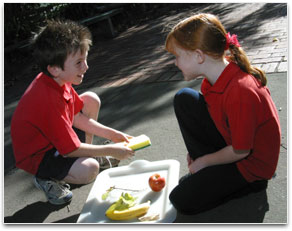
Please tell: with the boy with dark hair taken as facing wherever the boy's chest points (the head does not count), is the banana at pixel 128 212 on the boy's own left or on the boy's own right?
on the boy's own right

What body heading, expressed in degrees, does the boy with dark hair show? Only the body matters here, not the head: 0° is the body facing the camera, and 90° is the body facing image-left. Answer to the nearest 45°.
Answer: approximately 270°
